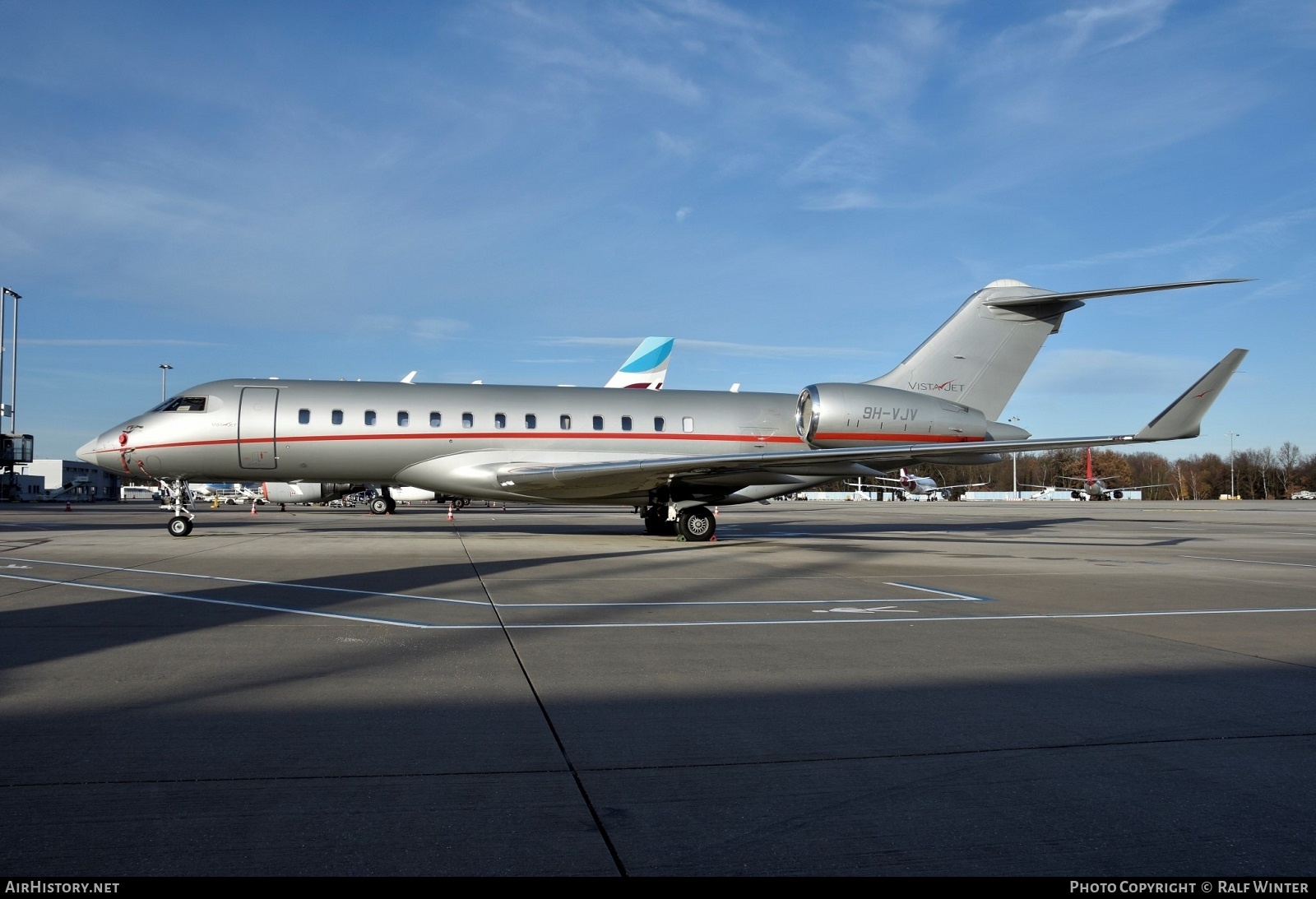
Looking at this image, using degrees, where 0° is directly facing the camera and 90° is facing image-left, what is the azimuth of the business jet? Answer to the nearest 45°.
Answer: approximately 90°
